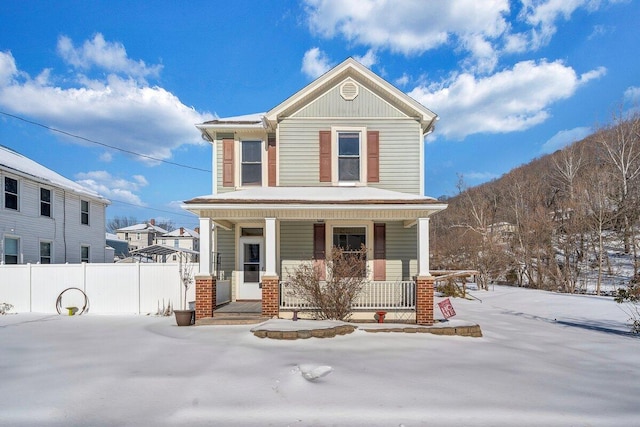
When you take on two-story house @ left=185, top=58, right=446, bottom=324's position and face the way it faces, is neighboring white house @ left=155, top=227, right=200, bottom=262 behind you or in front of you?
behind

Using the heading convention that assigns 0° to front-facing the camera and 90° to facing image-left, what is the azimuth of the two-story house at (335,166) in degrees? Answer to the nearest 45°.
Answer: approximately 0°

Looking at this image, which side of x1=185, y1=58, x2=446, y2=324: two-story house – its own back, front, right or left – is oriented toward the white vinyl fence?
right

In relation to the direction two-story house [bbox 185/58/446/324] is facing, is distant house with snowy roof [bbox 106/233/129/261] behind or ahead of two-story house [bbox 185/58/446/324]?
behind

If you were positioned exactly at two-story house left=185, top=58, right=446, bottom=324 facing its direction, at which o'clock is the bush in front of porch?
The bush in front of porch is roughly at 12 o'clock from the two-story house.

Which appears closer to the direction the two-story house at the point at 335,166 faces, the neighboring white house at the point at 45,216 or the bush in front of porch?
the bush in front of porch
